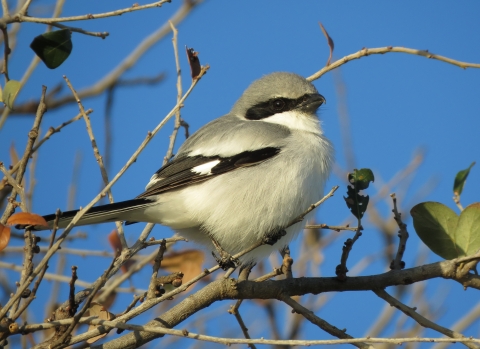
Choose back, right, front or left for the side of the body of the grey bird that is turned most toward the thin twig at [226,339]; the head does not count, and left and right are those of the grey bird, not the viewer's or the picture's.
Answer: right

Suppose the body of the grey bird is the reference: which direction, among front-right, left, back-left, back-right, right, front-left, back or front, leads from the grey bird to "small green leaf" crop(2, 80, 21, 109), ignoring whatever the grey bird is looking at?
back-right

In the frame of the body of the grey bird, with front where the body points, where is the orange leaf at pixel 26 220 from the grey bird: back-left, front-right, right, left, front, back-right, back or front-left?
back-right

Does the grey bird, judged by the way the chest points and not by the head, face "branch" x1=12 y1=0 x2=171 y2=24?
no

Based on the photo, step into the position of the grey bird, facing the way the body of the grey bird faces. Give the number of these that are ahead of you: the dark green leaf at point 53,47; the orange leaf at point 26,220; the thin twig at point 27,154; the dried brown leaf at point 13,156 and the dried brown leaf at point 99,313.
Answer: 0

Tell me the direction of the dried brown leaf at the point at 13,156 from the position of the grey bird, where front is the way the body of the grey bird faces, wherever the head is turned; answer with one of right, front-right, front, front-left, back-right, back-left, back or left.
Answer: back

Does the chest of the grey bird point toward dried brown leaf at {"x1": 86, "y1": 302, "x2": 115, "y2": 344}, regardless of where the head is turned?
no

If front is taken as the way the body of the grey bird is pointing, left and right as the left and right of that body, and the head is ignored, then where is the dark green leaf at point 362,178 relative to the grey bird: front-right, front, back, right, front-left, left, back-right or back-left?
front-right

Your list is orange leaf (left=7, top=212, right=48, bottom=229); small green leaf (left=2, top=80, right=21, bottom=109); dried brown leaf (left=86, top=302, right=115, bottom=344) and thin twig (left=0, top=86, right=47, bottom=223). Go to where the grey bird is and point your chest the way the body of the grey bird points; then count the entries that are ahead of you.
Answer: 0

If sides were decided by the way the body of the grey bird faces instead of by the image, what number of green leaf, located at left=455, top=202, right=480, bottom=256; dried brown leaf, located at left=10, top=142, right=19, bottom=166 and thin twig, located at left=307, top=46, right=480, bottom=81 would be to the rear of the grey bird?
1

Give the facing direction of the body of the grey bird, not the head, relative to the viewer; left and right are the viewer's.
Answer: facing to the right of the viewer

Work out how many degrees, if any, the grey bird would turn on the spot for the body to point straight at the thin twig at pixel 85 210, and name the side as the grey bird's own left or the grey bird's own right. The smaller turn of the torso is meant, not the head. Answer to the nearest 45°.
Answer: approximately 135° to the grey bird's own right

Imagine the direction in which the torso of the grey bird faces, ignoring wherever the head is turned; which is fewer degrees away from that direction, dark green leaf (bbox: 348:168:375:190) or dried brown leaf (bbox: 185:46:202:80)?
the dark green leaf
